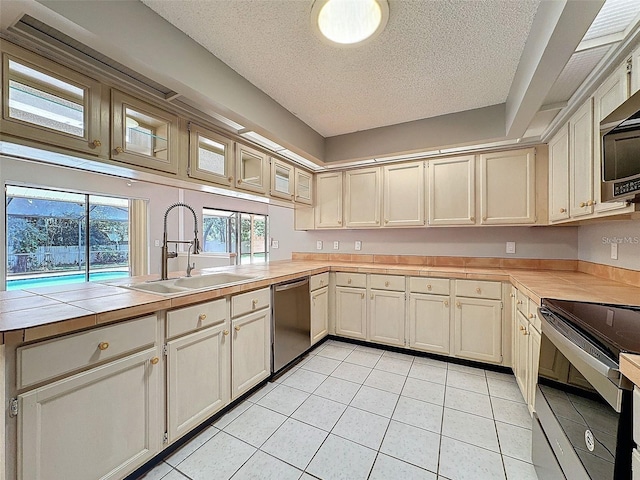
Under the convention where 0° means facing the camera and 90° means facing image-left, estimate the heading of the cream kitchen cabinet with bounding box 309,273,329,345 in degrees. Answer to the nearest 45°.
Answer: approximately 315°

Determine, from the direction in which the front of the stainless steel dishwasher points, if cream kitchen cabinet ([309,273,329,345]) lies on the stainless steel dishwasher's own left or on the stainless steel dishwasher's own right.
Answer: on the stainless steel dishwasher's own left

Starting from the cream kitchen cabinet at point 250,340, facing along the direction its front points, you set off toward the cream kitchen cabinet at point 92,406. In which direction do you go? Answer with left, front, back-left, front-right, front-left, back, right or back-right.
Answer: right

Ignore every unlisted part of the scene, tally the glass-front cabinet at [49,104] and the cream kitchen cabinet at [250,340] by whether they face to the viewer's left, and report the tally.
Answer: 0

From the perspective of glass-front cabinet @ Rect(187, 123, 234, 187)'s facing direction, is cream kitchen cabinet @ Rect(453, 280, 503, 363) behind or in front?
in front

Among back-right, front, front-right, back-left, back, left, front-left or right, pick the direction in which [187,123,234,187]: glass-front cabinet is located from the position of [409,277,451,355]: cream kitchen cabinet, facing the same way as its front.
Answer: front-right

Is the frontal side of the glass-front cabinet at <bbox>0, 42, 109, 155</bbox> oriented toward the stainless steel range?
yes

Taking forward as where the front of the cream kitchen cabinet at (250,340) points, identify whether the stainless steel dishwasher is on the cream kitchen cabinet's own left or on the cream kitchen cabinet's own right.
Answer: on the cream kitchen cabinet's own left

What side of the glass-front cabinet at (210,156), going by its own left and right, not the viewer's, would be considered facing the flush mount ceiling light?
front

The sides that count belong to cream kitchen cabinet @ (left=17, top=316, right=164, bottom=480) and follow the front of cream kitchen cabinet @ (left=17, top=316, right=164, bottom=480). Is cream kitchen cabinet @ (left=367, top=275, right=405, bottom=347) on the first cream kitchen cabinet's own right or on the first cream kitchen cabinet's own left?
on the first cream kitchen cabinet's own left

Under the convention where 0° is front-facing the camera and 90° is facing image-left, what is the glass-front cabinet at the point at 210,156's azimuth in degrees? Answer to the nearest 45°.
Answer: approximately 315°

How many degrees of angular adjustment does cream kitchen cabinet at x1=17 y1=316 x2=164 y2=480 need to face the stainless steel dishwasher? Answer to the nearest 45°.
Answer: approximately 45° to its left
